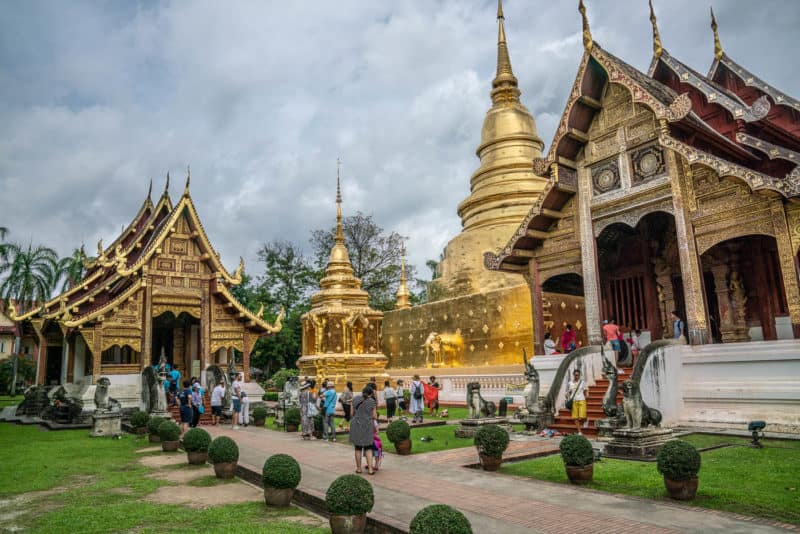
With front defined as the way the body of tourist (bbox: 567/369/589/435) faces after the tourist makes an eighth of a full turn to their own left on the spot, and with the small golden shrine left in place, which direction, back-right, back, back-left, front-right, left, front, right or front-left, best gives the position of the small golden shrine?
back

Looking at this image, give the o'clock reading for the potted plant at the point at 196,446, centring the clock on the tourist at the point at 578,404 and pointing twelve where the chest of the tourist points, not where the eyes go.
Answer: The potted plant is roughly at 2 o'clock from the tourist.

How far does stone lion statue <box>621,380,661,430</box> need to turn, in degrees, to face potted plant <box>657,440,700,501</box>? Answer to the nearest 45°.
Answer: approximately 45° to its left

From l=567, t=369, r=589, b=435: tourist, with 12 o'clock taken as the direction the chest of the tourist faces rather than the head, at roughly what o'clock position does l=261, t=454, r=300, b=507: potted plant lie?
The potted plant is roughly at 1 o'clock from the tourist.

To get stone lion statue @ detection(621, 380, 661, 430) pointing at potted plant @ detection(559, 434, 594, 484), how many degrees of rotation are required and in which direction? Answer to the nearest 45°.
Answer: approximately 45° to its left

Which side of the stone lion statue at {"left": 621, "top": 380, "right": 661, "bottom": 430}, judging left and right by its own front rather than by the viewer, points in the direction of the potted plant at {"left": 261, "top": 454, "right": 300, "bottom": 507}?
front

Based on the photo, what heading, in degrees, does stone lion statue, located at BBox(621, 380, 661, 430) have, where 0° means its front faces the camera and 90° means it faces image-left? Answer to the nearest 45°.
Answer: approximately 45°

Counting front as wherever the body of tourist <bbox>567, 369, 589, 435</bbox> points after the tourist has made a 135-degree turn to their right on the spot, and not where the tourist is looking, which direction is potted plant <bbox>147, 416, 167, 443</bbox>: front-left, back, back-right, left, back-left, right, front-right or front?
front-left

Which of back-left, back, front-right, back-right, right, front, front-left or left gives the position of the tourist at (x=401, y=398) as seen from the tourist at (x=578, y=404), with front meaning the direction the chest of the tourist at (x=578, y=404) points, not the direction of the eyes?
back-right

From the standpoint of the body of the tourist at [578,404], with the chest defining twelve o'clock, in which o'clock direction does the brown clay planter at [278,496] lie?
The brown clay planter is roughly at 1 o'clock from the tourist.

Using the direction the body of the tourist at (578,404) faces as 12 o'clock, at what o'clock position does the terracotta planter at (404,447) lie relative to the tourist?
The terracotta planter is roughly at 2 o'clock from the tourist.

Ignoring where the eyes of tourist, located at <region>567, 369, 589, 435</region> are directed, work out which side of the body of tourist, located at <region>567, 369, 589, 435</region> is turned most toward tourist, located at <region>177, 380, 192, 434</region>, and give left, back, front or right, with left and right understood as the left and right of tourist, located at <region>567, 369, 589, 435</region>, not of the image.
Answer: right

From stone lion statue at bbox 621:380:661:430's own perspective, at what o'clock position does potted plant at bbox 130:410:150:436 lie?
The potted plant is roughly at 2 o'clock from the stone lion statue.

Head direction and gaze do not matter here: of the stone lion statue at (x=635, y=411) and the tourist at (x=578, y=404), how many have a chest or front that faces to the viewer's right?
0

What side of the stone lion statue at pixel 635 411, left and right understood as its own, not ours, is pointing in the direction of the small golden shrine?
right

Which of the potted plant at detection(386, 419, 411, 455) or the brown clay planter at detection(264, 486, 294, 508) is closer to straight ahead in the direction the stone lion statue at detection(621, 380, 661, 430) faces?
the brown clay planter

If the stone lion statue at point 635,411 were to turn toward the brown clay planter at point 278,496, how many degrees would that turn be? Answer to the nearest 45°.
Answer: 0° — it already faces it

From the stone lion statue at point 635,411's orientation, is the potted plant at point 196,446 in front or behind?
in front

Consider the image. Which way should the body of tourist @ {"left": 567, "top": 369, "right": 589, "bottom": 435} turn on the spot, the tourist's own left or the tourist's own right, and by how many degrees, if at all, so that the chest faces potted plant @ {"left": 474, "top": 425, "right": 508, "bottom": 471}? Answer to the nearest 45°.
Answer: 0° — they already face it

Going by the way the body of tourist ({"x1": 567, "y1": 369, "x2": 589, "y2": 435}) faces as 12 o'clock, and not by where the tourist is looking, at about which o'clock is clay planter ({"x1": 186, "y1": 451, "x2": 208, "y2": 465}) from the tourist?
The clay planter is roughly at 2 o'clock from the tourist.
